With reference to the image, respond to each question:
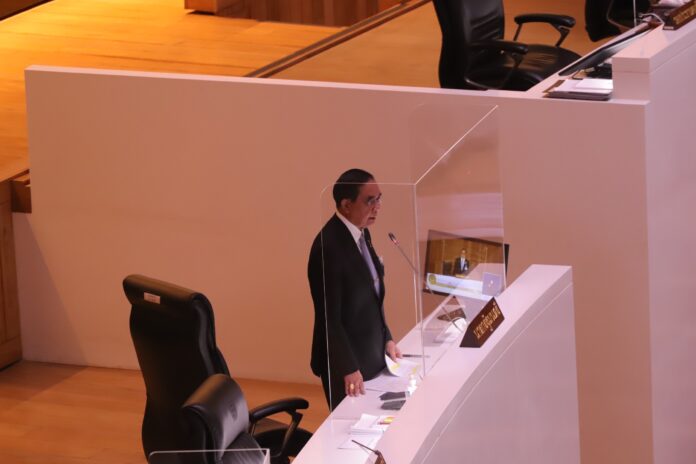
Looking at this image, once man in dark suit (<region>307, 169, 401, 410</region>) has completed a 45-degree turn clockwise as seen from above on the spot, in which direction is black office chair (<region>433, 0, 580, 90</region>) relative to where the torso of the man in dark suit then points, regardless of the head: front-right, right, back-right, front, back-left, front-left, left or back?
back

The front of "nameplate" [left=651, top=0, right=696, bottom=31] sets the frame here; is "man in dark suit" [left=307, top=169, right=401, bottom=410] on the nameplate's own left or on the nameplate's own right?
on the nameplate's own right
